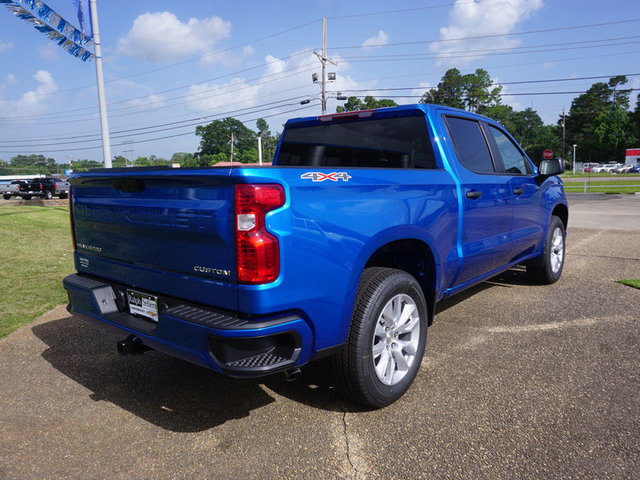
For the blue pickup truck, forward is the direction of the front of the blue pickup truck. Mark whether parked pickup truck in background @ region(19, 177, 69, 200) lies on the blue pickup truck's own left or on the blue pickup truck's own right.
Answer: on the blue pickup truck's own left

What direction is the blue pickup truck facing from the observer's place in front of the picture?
facing away from the viewer and to the right of the viewer

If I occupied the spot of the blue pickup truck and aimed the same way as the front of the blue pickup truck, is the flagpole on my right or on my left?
on my left
